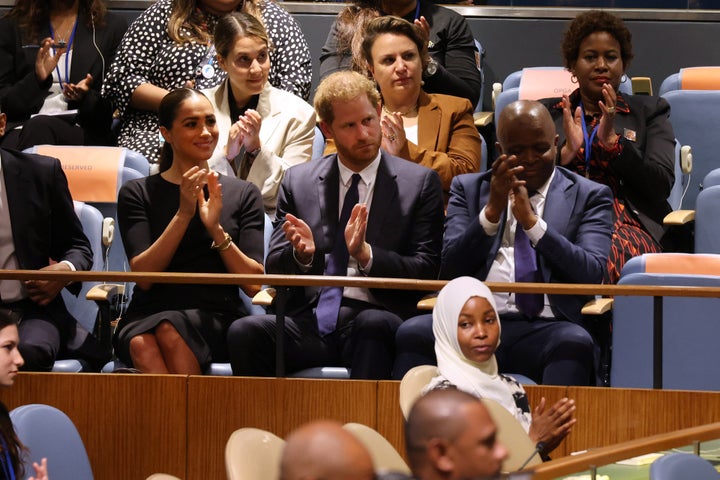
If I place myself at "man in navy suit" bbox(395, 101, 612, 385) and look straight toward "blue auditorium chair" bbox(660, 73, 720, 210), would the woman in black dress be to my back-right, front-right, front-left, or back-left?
back-left

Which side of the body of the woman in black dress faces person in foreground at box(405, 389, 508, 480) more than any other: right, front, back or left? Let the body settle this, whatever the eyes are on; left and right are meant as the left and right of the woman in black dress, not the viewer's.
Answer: front

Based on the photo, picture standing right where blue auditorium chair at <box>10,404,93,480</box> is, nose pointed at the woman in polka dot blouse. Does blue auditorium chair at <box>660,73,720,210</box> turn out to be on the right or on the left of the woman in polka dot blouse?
right

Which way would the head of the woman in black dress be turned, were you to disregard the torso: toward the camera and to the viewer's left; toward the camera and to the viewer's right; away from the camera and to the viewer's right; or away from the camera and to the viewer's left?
toward the camera and to the viewer's right

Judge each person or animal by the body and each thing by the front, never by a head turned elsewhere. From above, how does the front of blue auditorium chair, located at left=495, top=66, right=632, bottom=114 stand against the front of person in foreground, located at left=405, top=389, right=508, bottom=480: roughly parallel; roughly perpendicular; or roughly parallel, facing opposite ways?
roughly perpendicular

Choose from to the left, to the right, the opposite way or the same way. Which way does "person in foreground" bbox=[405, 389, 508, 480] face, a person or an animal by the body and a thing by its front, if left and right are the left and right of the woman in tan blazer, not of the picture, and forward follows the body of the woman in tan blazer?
to the left

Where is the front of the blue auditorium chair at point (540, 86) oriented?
toward the camera

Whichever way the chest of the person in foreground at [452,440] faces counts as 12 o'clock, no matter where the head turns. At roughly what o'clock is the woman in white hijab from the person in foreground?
The woman in white hijab is roughly at 9 o'clock from the person in foreground.

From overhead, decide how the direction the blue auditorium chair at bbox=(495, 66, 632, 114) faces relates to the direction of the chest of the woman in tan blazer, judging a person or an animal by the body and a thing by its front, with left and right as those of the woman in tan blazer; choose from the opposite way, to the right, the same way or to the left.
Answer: the same way

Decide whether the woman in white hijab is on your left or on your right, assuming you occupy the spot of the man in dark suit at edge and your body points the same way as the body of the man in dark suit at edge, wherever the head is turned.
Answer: on your left

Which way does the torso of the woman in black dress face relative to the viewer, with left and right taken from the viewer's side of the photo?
facing the viewer

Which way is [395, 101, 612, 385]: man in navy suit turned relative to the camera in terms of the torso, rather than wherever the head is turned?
toward the camera

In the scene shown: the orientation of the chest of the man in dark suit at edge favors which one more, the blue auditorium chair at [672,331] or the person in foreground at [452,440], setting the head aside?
the person in foreground

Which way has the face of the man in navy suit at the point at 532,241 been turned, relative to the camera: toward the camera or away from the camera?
toward the camera

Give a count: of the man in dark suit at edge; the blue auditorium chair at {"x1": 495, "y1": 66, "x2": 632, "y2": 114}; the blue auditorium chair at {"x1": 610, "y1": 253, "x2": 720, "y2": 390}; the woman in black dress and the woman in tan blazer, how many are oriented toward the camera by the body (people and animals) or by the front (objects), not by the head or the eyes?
5

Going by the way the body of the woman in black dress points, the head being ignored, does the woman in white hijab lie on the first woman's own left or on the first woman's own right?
on the first woman's own left

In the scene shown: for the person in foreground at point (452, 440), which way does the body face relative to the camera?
to the viewer's right

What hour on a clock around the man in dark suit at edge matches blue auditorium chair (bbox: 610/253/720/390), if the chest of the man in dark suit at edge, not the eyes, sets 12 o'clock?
The blue auditorium chair is roughly at 10 o'clock from the man in dark suit at edge.
